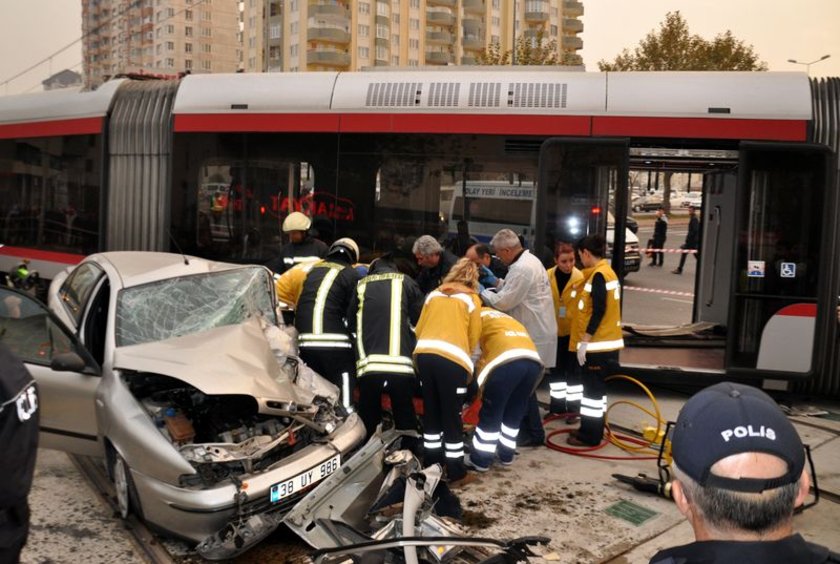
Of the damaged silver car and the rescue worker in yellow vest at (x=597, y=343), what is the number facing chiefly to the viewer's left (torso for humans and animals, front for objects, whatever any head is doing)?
1

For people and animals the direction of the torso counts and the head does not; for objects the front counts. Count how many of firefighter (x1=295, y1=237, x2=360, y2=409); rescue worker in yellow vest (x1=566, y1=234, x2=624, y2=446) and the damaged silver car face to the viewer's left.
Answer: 1

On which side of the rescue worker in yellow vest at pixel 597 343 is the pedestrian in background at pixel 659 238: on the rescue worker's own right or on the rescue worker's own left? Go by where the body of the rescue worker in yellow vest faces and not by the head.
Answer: on the rescue worker's own right

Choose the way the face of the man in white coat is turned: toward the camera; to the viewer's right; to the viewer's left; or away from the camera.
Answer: to the viewer's left

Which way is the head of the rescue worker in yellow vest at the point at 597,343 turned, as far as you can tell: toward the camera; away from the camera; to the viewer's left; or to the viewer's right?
to the viewer's left

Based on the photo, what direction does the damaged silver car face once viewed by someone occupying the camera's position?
facing the viewer and to the right of the viewer

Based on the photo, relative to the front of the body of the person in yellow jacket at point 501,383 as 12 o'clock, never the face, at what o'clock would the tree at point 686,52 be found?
The tree is roughly at 2 o'clock from the person in yellow jacket.

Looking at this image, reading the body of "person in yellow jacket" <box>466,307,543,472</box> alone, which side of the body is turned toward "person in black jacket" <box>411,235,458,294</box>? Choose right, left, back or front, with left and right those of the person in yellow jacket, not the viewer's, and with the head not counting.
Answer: front

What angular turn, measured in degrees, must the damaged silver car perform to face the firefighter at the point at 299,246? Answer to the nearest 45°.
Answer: approximately 135° to its left

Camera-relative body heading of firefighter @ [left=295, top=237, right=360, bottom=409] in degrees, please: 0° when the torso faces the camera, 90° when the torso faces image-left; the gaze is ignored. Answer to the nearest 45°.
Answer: approximately 225°

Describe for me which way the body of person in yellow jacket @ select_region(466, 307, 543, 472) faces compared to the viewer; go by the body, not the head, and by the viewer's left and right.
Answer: facing away from the viewer and to the left of the viewer

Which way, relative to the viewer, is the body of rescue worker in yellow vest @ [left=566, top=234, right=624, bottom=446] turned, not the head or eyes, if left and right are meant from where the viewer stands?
facing to the left of the viewer

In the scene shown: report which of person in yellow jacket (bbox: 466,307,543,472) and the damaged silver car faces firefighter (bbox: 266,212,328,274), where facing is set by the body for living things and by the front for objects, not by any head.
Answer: the person in yellow jacket
